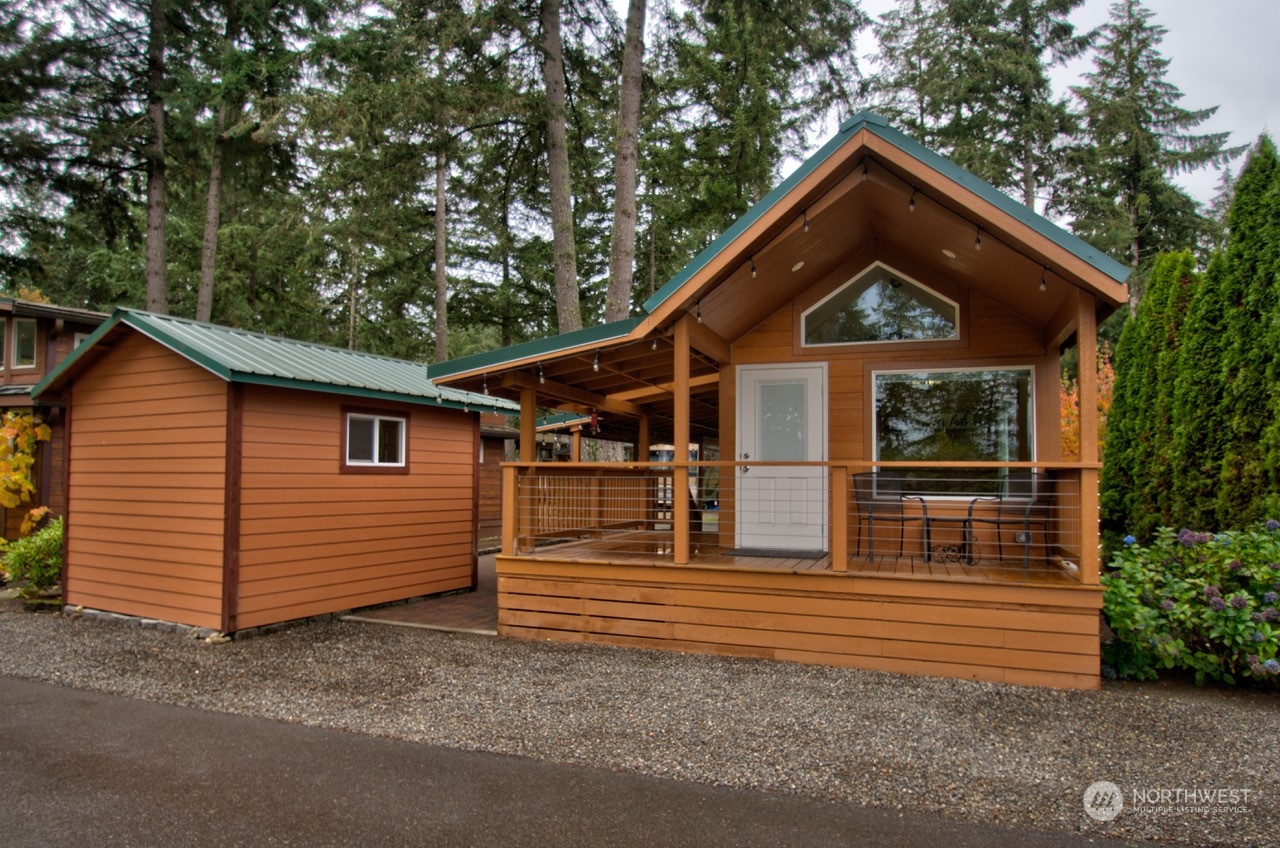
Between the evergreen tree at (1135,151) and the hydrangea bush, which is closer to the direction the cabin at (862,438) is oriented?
the hydrangea bush

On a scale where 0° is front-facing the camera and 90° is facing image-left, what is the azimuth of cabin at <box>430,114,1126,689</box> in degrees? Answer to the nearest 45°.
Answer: approximately 0°

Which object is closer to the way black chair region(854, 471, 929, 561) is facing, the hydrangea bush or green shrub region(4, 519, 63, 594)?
the hydrangea bush

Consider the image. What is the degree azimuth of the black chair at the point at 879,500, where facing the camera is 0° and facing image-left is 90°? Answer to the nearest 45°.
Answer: approximately 315°

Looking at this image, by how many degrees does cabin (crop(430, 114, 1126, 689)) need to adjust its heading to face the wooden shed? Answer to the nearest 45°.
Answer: approximately 90° to its right

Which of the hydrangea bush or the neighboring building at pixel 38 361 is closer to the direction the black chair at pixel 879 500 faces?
the hydrangea bush

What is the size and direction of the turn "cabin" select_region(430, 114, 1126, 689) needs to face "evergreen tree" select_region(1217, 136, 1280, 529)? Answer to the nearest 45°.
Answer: approximately 90° to its left
